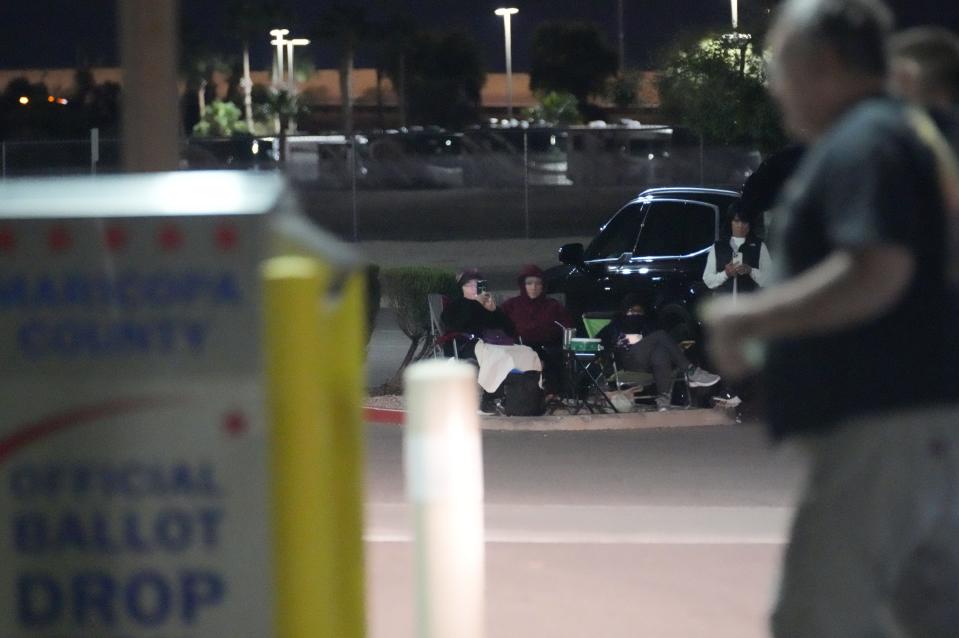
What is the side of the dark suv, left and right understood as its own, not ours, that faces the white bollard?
left

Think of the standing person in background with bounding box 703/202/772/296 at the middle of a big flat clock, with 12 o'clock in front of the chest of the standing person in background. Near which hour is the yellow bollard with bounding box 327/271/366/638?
The yellow bollard is roughly at 12 o'clock from the standing person in background.

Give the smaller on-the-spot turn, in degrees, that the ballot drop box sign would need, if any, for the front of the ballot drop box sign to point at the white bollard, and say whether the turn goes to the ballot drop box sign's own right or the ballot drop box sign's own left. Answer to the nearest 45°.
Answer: approximately 135° to the ballot drop box sign's own left

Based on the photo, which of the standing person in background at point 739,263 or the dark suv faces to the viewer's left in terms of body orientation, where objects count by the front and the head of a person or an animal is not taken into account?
the dark suv

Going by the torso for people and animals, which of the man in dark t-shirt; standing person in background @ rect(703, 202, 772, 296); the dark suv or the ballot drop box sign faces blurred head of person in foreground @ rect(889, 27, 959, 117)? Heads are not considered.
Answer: standing person in background @ rect(703, 202, 772, 296)

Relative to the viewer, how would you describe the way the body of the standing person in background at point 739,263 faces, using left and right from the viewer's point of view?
facing the viewer

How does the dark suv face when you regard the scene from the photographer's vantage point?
facing to the left of the viewer

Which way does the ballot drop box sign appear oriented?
toward the camera

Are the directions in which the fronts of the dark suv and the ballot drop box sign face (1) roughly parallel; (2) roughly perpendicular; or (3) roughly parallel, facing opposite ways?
roughly perpendicular

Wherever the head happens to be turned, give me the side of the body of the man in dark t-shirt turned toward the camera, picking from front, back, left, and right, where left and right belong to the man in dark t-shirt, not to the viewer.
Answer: left

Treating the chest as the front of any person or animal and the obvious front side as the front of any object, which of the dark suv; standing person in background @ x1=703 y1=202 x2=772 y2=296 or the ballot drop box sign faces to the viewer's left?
the dark suv

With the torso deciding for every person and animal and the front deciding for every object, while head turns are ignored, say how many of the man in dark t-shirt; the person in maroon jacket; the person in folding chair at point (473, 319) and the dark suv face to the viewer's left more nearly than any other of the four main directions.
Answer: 2
